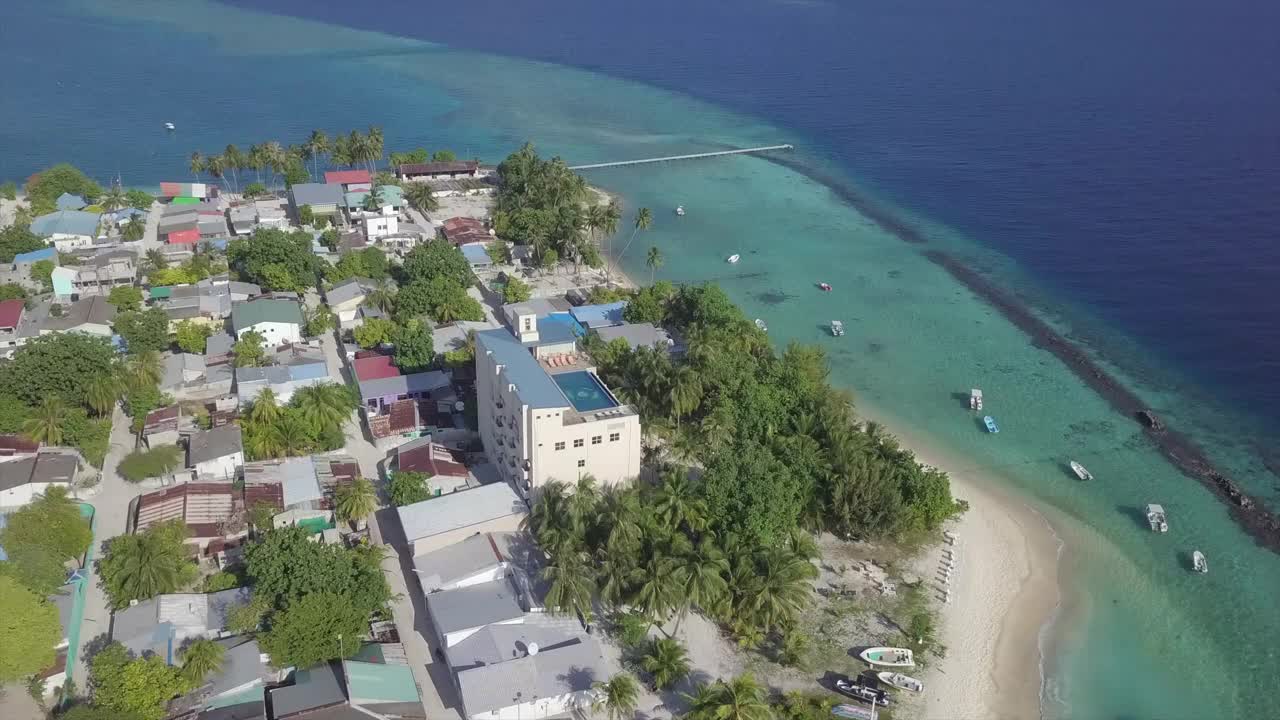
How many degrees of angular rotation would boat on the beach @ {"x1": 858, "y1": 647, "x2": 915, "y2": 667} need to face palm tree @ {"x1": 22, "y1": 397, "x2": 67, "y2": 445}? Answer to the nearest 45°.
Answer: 0° — it already faces it

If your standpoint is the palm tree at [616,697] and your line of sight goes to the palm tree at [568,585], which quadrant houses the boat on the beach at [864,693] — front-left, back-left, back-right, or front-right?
back-right

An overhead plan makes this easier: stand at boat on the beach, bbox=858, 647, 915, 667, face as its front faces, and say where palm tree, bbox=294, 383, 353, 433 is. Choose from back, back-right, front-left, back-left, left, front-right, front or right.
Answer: front

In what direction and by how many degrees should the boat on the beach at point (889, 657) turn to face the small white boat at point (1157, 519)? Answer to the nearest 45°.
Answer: approximately 135° to its right

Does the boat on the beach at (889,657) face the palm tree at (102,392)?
yes

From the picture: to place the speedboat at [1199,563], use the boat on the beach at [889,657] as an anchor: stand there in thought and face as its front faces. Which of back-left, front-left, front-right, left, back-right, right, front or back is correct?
back-right

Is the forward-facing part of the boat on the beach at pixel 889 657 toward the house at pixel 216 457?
yes

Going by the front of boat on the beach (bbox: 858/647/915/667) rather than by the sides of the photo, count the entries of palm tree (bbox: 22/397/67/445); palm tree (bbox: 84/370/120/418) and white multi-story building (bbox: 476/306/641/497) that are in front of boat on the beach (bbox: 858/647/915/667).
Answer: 3

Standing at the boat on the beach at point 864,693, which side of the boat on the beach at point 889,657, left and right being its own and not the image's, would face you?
left

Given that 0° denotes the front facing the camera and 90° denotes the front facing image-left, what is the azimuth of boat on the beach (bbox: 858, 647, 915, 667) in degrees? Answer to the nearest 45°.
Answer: approximately 90°

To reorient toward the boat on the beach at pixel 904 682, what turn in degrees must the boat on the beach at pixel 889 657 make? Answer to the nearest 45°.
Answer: approximately 135° to its left

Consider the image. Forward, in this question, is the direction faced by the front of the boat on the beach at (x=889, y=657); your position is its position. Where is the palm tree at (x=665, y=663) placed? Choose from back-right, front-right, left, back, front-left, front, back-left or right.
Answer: front-left

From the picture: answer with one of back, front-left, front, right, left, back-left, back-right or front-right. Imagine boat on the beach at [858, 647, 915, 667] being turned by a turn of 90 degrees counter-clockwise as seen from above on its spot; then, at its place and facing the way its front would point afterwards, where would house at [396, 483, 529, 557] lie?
right

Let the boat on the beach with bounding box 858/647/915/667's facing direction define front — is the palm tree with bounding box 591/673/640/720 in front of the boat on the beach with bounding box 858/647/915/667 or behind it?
in front

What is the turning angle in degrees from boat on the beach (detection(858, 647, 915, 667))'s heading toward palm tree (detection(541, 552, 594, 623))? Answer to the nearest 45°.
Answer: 0° — it already faces it

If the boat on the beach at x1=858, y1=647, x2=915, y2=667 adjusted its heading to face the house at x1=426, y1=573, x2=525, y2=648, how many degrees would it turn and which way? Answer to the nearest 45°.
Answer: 0° — it already faces it
